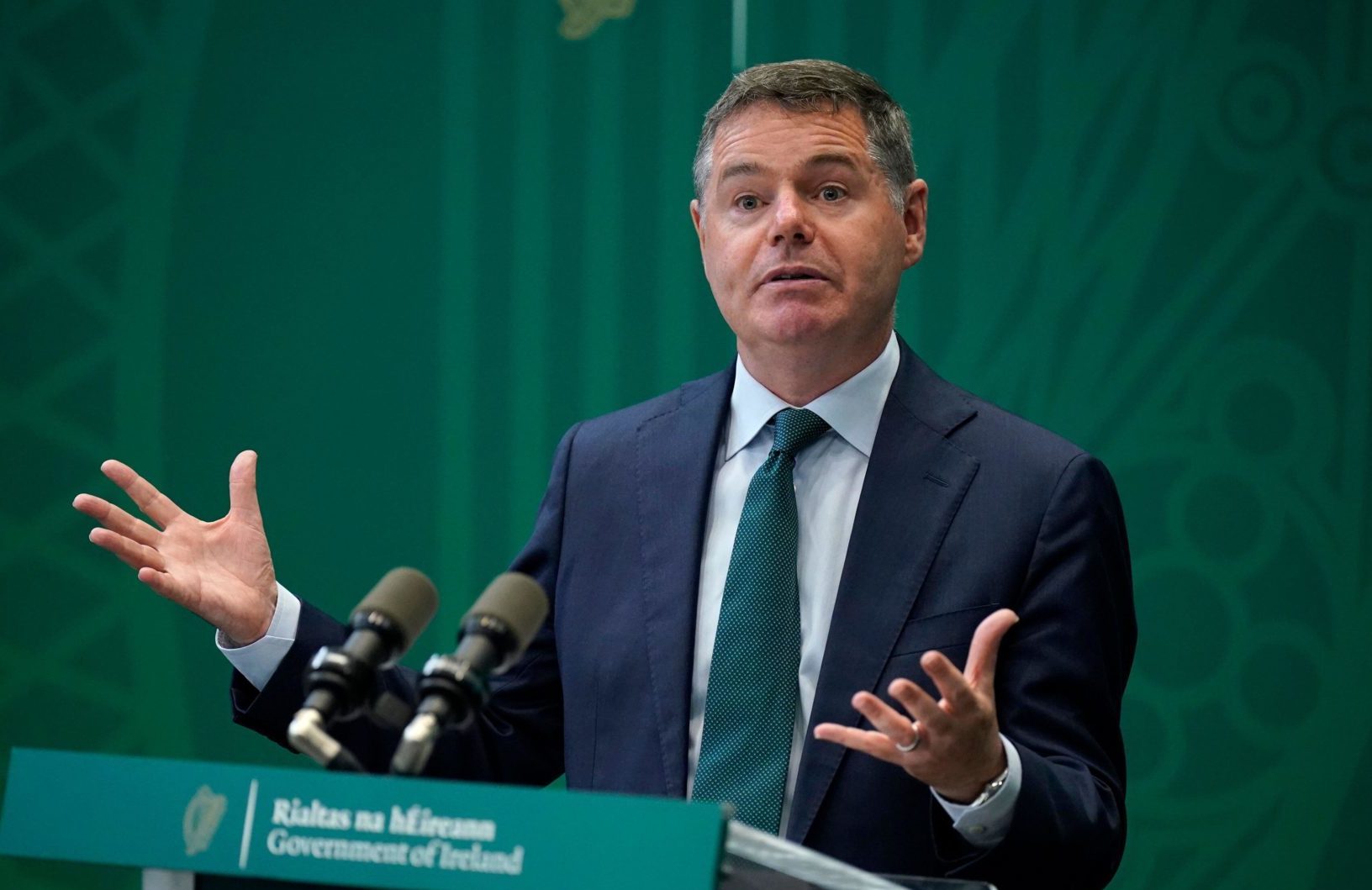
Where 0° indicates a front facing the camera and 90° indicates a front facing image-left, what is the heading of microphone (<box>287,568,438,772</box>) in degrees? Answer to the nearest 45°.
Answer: approximately 225°

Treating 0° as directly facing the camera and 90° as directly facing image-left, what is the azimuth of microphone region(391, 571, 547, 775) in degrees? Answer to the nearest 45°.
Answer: approximately 225°

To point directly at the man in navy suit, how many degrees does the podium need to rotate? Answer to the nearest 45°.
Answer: approximately 180°
